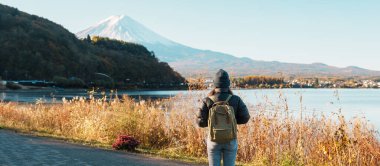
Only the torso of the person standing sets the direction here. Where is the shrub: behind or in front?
in front

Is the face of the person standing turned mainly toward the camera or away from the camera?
away from the camera

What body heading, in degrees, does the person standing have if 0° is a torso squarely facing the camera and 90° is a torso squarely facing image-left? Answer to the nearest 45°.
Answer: approximately 180°
